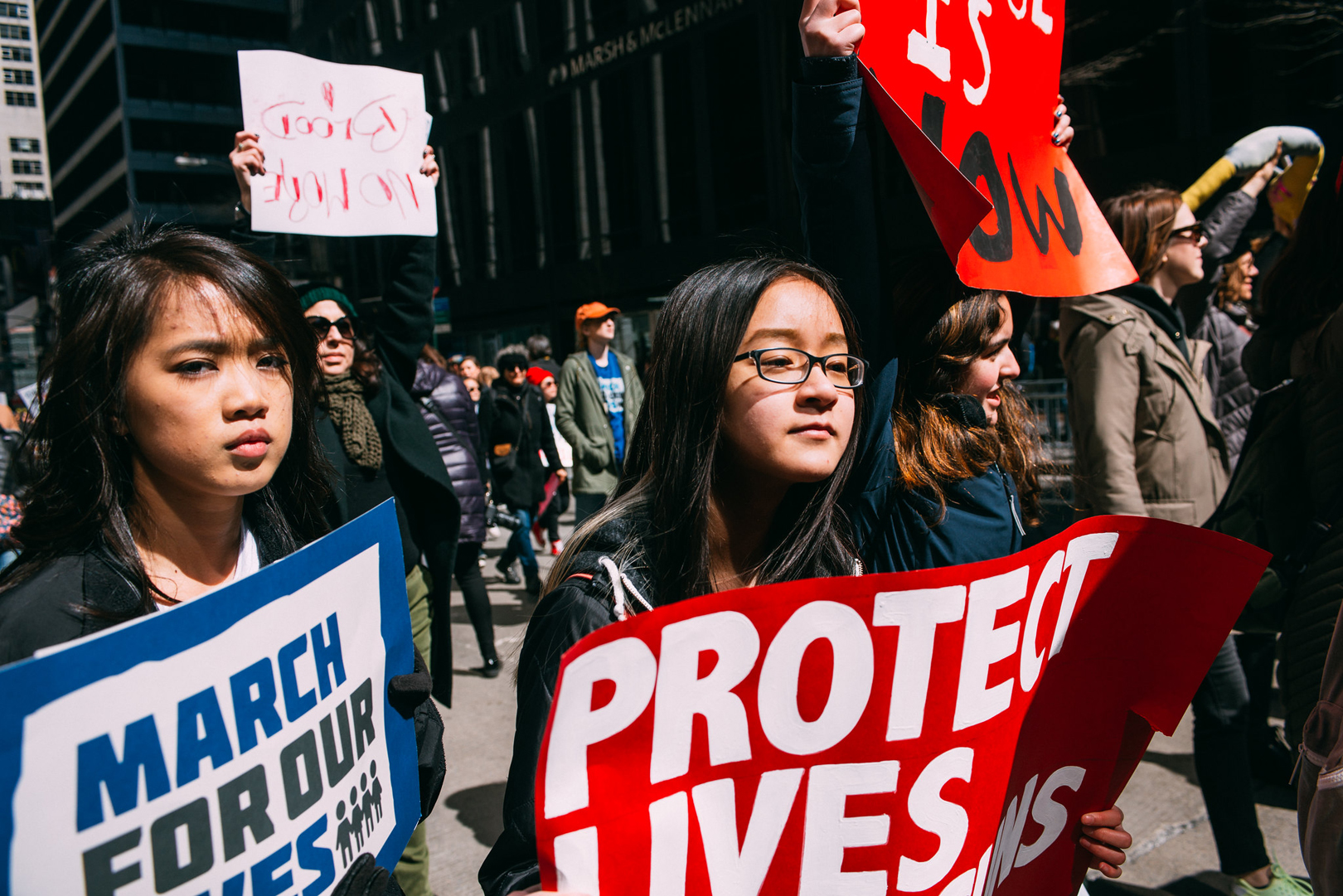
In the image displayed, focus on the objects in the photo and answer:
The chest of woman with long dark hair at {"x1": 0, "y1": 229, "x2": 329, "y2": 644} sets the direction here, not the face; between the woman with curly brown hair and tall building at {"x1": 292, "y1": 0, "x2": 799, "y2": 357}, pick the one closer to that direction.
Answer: the woman with curly brown hair

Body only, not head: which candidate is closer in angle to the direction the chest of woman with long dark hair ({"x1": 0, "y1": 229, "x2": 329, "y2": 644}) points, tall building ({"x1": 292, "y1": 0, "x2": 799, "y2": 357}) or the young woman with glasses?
the young woman with glasses

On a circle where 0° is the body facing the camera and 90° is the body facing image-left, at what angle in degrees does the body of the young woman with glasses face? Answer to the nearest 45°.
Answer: approximately 315°

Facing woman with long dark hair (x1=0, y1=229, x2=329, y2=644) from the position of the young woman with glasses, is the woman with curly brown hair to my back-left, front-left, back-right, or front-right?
back-right

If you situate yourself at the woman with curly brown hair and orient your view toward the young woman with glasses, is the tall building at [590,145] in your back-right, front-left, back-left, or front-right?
back-right

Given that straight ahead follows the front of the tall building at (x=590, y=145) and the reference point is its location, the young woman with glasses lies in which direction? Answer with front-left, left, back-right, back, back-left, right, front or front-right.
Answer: front-left

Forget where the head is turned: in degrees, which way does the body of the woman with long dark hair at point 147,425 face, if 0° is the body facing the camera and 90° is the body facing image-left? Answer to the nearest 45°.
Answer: approximately 315°

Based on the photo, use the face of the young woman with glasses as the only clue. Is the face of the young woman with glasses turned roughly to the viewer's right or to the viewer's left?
to the viewer's right

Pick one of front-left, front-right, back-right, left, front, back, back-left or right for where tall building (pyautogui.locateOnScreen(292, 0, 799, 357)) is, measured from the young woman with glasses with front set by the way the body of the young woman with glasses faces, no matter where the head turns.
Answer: back-left

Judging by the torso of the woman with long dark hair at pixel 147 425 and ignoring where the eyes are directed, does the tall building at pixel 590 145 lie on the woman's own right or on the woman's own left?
on the woman's own left

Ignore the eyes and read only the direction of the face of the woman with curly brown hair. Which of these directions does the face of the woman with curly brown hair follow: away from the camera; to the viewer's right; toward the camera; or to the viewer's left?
to the viewer's right
